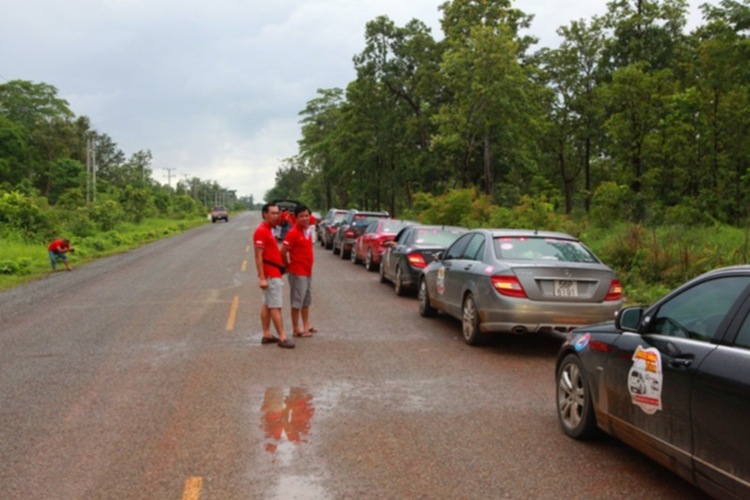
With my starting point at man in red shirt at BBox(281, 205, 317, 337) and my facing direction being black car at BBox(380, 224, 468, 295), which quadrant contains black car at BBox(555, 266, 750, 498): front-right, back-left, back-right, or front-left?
back-right

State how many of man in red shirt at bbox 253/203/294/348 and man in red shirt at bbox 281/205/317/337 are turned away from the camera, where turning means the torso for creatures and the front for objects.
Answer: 0

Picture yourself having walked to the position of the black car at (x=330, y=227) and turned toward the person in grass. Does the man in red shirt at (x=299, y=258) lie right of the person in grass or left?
left

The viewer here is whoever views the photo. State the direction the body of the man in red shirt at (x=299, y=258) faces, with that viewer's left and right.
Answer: facing the viewer and to the right of the viewer

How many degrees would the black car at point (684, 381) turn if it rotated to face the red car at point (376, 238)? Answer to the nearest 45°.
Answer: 0° — it already faces it

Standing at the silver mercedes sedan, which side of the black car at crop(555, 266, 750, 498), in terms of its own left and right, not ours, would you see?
front

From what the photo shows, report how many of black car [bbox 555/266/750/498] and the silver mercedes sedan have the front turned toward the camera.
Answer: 0

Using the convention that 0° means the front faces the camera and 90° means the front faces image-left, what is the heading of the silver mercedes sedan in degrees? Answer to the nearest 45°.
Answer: approximately 135°

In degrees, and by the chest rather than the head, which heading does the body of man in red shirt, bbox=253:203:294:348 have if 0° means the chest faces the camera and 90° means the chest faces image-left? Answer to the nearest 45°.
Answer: approximately 315°

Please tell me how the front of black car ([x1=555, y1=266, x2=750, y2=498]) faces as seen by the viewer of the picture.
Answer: facing away from the viewer and to the left of the viewer
